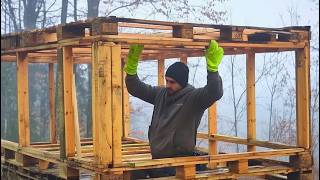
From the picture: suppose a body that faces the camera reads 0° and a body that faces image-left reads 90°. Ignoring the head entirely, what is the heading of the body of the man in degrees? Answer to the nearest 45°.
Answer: approximately 45°
